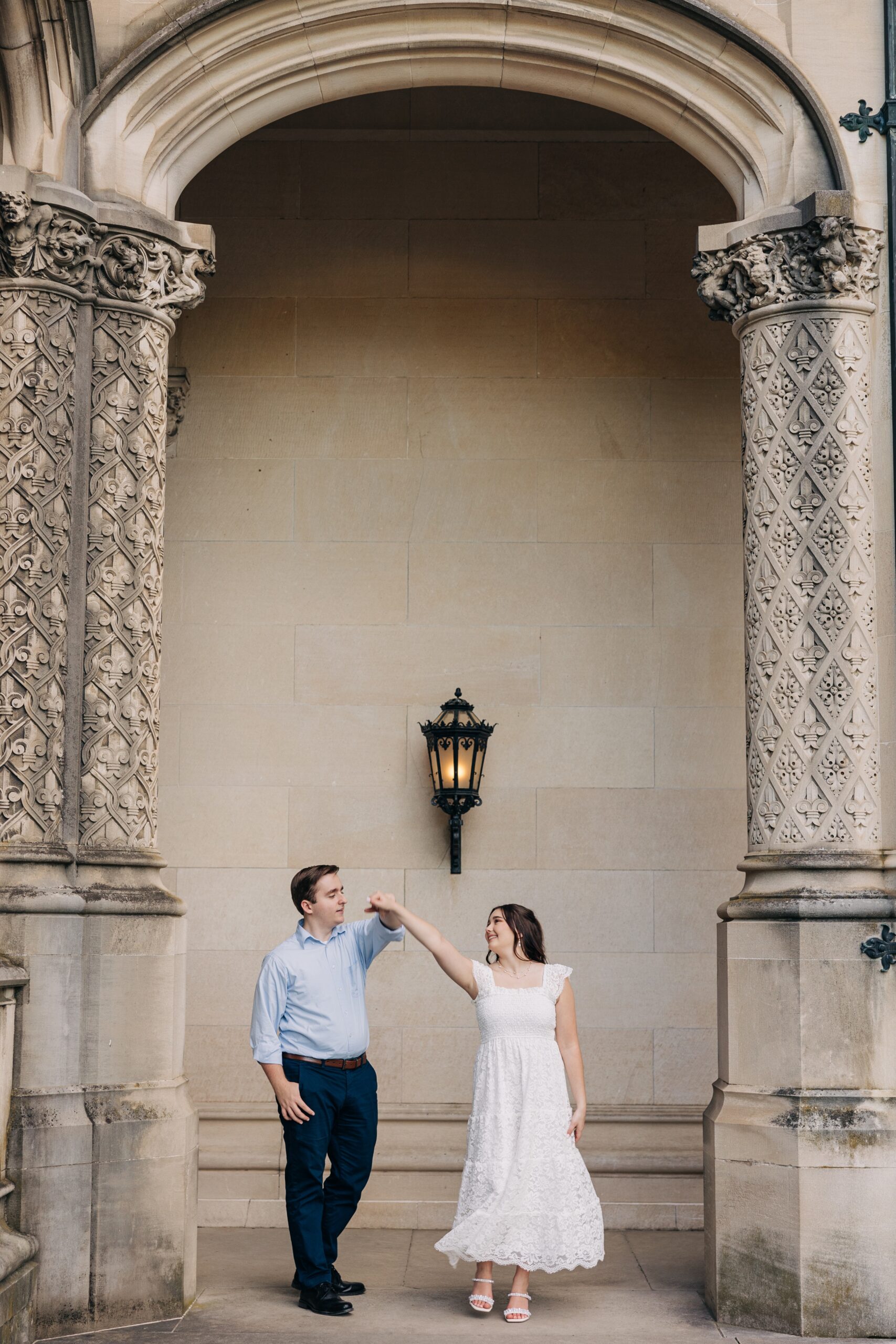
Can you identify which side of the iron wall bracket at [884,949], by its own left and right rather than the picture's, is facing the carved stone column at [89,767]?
right

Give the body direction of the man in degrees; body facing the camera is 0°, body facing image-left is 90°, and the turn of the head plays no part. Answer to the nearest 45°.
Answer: approximately 315°

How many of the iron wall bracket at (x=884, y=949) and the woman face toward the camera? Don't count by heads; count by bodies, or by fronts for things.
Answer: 2

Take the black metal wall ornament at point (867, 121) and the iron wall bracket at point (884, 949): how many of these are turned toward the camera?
2

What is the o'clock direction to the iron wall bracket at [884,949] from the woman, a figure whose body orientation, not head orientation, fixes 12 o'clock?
The iron wall bracket is roughly at 9 o'clock from the woman.

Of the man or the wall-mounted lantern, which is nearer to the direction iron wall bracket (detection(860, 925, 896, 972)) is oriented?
the man

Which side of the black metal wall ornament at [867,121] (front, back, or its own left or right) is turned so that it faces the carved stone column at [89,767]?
right

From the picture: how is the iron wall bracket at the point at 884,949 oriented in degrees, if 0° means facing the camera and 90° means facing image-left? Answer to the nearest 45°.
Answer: approximately 0°

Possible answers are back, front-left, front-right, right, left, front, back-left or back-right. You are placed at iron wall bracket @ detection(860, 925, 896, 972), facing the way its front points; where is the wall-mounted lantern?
back-right

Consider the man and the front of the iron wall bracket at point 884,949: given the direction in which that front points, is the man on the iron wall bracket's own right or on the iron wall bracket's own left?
on the iron wall bracket's own right

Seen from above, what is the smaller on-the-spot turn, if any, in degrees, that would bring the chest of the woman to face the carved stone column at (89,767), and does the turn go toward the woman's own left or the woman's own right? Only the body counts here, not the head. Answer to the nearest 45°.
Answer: approximately 90° to the woman's own right

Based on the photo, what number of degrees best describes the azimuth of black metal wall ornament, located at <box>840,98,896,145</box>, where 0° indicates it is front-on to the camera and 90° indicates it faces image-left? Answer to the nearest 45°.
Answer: approximately 0°
